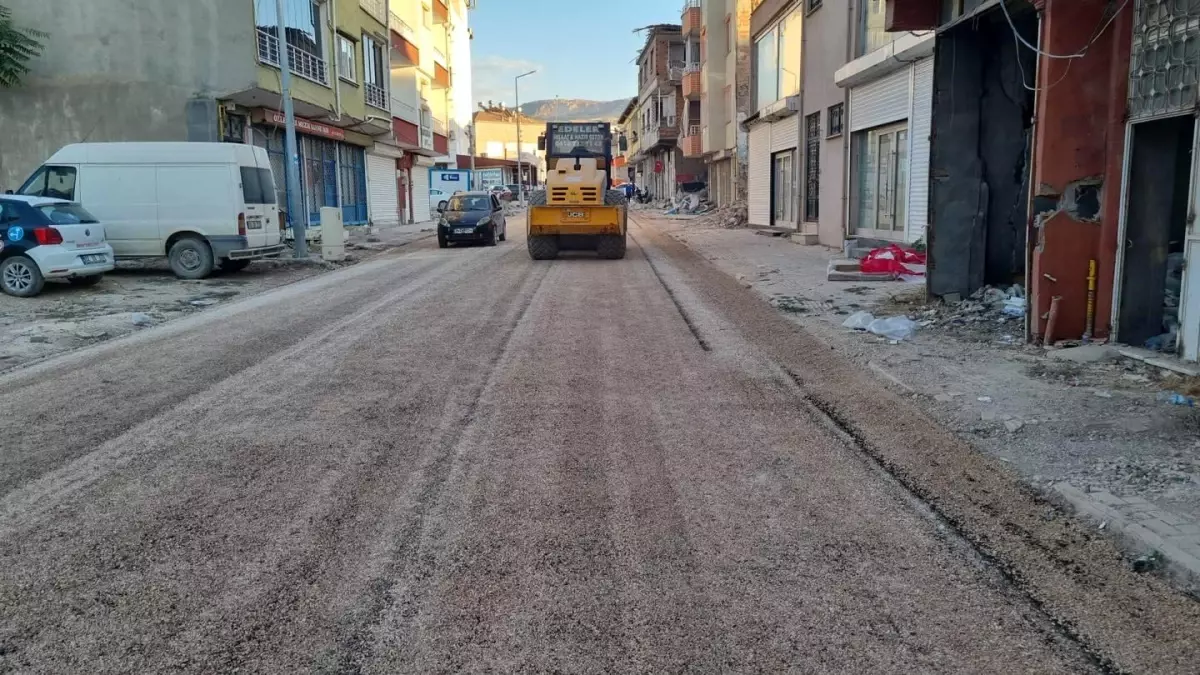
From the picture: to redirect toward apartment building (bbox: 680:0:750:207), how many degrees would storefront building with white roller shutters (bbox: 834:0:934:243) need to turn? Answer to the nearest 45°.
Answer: approximately 135° to its right

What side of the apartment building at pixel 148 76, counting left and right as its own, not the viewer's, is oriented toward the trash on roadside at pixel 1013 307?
front

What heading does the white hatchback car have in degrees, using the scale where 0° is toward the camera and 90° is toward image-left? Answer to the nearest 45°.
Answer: approximately 135°

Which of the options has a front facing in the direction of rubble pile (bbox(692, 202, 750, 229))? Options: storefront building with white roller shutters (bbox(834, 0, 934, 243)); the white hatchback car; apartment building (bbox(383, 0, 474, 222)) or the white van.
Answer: apartment building (bbox(383, 0, 474, 222))

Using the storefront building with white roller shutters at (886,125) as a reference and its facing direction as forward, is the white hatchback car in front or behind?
in front

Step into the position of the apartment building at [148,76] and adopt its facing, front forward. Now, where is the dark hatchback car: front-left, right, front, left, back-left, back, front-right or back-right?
front-left

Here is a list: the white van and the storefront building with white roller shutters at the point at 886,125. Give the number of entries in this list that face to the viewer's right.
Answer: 0

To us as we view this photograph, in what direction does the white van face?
facing away from the viewer and to the left of the viewer

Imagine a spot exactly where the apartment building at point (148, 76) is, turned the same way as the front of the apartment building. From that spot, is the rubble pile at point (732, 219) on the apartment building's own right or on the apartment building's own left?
on the apartment building's own left

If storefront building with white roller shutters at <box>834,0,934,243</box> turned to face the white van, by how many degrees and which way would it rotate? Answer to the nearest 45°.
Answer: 0° — it already faces it

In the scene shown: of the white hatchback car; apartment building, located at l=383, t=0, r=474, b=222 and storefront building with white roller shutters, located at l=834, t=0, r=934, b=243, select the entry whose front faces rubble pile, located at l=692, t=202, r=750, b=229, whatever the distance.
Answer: apartment building, located at l=383, t=0, r=474, b=222

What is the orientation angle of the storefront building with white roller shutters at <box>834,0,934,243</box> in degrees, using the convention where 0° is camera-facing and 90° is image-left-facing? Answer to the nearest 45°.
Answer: approximately 45°

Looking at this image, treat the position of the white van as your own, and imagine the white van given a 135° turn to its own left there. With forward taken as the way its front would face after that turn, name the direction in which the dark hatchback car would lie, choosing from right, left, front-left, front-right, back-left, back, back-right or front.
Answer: back-left

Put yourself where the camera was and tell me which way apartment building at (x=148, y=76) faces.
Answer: facing the viewer and to the right of the viewer

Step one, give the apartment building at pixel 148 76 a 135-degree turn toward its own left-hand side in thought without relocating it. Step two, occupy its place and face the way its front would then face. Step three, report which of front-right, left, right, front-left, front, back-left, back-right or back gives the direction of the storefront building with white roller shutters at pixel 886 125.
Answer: back-right

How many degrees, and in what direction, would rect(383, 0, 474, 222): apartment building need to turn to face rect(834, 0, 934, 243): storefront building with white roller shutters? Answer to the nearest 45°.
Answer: approximately 45° to its right
